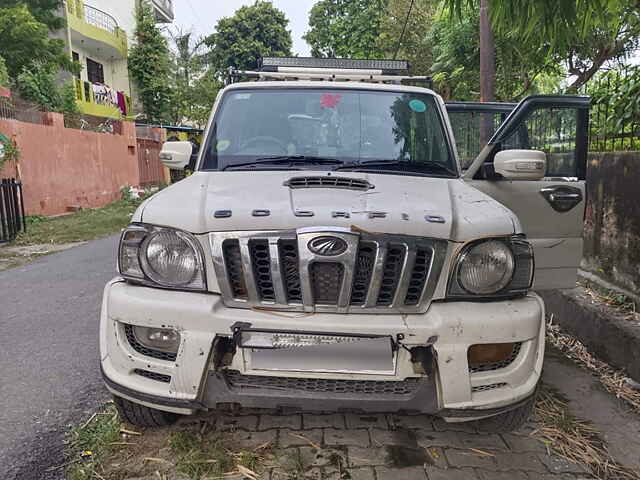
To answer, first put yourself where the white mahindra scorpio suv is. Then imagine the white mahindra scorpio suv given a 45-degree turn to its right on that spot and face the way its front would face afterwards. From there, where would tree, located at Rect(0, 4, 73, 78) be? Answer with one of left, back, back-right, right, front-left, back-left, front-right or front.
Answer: right

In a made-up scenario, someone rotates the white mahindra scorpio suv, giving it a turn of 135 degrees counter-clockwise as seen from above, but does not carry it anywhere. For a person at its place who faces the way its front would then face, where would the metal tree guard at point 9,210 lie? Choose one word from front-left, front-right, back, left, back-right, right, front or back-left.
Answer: left

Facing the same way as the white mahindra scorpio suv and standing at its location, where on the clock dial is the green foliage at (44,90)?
The green foliage is roughly at 5 o'clock from the white mahindra scorpio suv.

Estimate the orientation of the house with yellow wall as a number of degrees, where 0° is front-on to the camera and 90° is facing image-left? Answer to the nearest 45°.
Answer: approximately 315°

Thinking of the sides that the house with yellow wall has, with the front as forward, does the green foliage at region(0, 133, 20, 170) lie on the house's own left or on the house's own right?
on the house's own right

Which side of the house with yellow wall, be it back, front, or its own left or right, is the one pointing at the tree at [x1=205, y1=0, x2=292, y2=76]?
left

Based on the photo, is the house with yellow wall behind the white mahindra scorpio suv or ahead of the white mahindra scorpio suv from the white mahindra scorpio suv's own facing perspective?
behind

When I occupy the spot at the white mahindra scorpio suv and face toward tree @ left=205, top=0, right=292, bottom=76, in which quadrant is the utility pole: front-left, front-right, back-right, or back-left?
front-right

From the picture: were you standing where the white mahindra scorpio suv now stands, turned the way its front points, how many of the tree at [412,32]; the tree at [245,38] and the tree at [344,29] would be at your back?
3

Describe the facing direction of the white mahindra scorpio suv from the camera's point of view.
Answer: facing the viewer

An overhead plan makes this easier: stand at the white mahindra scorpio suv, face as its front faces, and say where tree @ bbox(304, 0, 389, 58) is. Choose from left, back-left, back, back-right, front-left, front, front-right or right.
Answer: back

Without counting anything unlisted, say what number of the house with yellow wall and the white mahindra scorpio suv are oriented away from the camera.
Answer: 0

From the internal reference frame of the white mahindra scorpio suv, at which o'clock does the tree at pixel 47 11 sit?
The tree is roughly at 5 o'clock from the white mahindra scorpio suv.

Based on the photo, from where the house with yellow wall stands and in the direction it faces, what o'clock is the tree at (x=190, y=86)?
The tree is roughly at 9 o'clock from the house with yellow wall.

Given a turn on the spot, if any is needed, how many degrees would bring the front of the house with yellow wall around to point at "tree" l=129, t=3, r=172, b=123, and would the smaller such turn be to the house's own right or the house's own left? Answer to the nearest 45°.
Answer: approximately 90° to the house's own left
